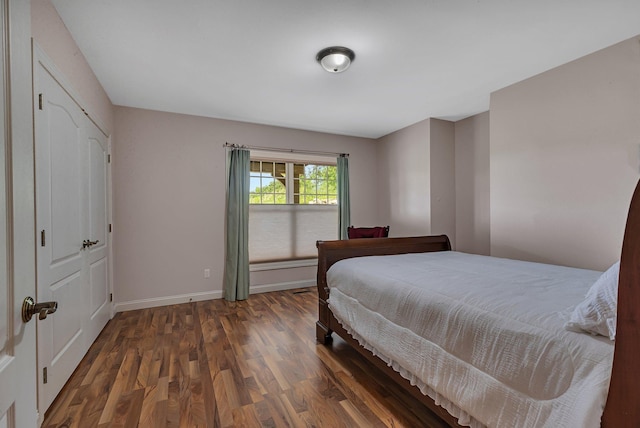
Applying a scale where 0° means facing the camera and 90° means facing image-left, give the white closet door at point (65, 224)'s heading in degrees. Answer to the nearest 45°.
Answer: approximately 270°

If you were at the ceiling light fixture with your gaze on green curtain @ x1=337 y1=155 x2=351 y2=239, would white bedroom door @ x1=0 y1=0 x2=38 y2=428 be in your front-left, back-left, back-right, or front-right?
back-left

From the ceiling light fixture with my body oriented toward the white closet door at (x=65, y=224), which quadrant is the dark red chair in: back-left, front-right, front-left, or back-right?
back-right

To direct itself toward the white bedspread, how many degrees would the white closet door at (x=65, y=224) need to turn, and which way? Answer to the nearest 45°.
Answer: approximately 45° to its right

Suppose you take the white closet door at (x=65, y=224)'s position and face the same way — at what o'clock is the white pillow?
The white pillow is roughly at 2 o'clock from the white closet door.

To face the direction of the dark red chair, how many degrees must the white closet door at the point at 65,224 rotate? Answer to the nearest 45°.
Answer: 0° — it already faces it

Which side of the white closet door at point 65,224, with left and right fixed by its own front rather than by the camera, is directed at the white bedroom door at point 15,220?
right

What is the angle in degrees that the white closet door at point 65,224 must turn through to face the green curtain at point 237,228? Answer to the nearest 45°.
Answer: approximately 45° to its left
